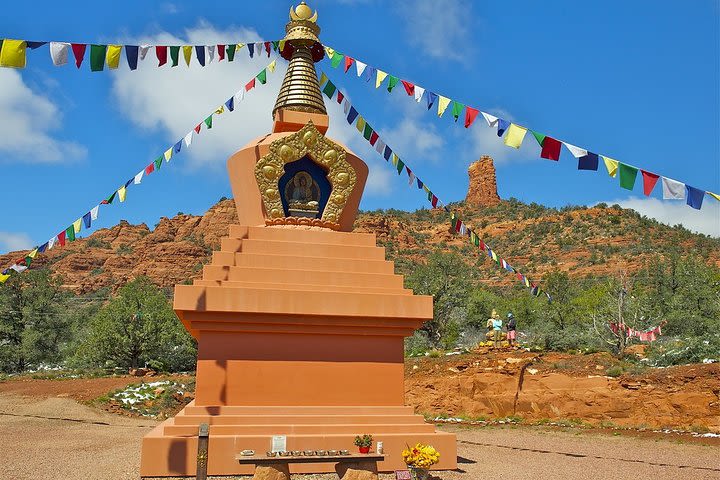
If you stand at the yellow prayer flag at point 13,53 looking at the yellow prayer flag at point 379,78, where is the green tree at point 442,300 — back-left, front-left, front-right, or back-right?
front-left

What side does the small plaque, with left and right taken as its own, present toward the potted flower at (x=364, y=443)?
left

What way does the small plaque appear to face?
toward the camera
